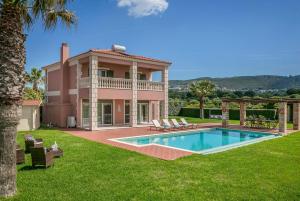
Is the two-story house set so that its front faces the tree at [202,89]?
no

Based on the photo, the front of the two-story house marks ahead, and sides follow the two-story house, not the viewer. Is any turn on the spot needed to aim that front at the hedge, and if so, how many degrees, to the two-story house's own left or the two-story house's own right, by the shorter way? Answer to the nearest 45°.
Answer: approximately 90° to the two-story house's own left

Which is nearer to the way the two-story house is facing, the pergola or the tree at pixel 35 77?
the pergola

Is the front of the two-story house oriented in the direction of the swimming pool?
yes

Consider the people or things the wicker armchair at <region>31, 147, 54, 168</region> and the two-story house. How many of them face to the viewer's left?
0

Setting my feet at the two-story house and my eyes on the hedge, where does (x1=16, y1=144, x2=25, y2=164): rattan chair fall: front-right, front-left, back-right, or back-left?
back-right

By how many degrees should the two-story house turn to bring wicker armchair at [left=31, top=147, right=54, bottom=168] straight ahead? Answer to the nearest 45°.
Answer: approximately 45° to its right

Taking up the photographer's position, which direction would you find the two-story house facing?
facing the viewer and to the right of the viewer
